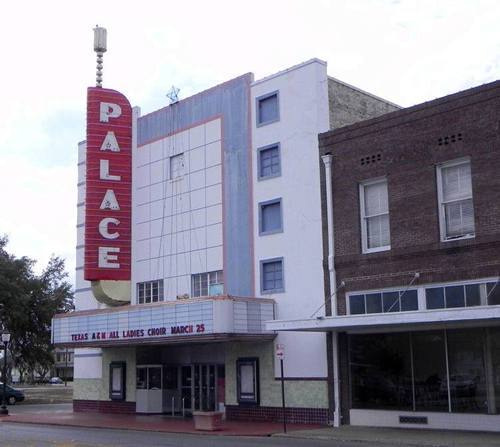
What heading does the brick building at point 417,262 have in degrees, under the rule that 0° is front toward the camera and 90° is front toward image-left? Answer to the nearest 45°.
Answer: approximately 45°

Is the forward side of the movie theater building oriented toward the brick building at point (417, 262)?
no

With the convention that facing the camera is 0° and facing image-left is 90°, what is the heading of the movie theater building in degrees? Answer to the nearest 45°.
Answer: approximately 45°

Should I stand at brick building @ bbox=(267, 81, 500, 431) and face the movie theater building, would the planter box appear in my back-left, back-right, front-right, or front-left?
front-left

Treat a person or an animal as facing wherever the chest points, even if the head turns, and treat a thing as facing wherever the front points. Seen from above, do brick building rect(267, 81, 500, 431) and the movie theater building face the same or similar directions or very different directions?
same or similar directions

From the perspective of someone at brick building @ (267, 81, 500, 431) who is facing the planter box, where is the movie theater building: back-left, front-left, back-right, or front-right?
front-right

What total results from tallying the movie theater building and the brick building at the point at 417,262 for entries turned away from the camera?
0
